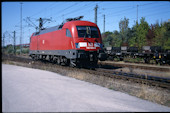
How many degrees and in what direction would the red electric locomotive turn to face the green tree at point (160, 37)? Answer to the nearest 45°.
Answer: approximately 90° to its left

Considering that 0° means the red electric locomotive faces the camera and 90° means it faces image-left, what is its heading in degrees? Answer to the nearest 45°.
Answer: approximately 315°
